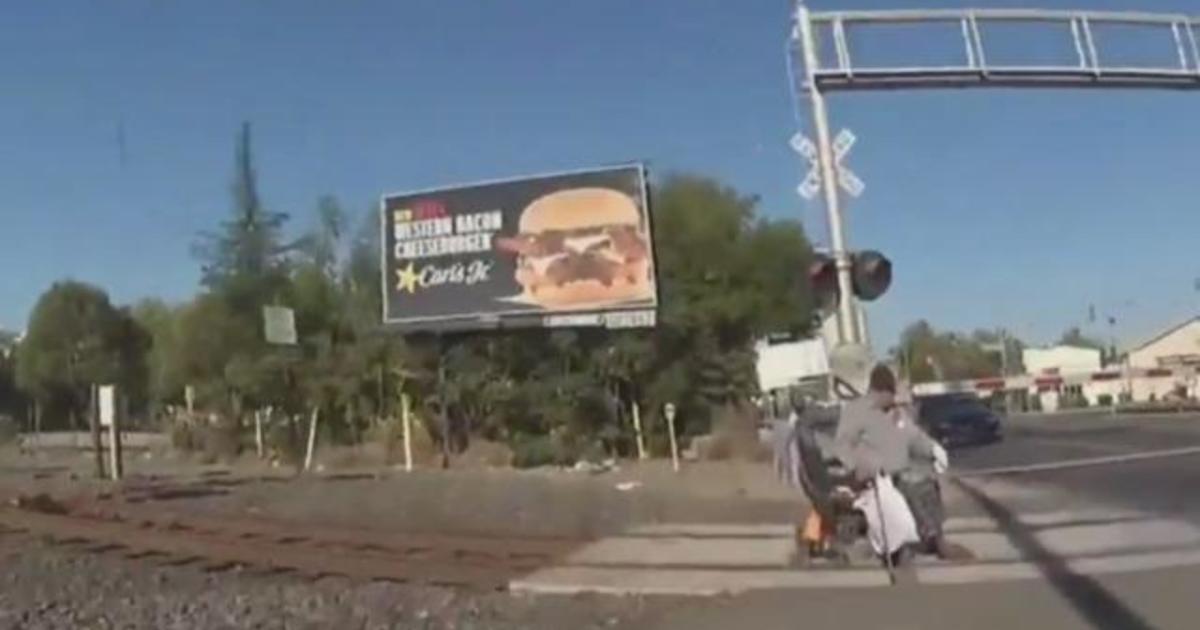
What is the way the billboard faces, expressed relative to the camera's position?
facing the viewer and to the left of the viewer

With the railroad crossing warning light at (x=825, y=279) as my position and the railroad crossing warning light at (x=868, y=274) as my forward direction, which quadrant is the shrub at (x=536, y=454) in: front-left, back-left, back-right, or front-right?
back-left

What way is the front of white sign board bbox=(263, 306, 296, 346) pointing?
toward the camera

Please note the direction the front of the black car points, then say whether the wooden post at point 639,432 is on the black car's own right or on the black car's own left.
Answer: on the black car's own right

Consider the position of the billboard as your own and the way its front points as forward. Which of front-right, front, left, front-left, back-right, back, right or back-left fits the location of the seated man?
front-left
